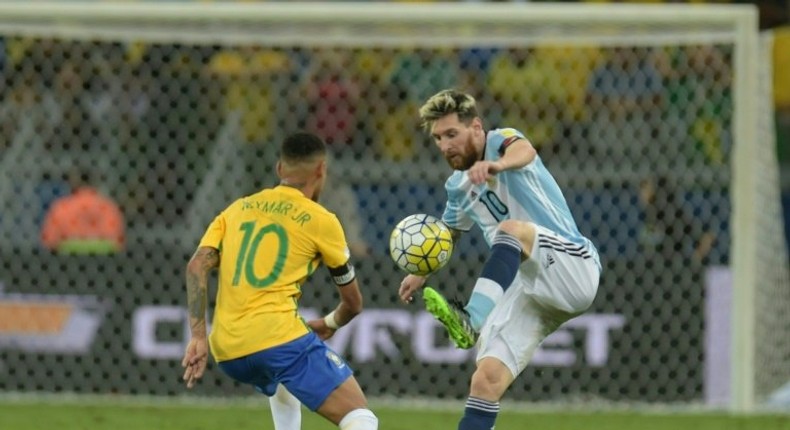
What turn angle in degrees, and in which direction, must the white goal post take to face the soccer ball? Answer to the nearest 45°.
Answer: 0° — it already faces it

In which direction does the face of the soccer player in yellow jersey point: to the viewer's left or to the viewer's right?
to the viewer's right

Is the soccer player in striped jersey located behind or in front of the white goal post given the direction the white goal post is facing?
in front

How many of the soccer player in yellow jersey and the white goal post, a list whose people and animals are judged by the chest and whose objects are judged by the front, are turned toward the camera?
1

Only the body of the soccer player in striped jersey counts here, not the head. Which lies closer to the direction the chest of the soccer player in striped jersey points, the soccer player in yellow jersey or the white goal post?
the soccer player in yellow jersey

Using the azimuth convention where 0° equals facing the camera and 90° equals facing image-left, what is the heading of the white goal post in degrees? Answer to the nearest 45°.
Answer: approximately 0°

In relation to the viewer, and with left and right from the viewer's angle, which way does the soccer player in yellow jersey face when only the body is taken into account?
facing away from the viewer and to the right of the viewer

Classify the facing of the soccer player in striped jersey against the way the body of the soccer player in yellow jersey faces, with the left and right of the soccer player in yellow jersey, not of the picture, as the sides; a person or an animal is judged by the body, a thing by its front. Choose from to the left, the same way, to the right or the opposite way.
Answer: the opposite way

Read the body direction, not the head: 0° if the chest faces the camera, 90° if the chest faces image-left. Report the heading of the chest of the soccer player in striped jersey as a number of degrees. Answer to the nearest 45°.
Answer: approximately 45°
